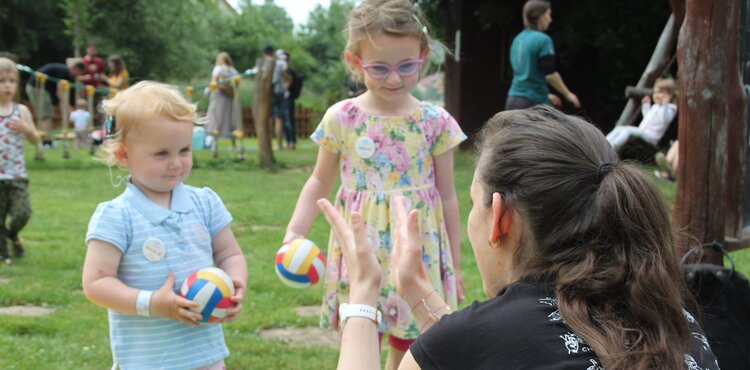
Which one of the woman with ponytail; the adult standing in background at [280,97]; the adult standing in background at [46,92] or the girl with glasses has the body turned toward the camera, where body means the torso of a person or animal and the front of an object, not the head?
the girl with glasses

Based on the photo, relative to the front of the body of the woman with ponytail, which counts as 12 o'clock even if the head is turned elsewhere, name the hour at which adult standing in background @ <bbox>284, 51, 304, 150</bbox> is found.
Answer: The adult standing in background is roughly at 1 o'clock from the woman with ponytail.

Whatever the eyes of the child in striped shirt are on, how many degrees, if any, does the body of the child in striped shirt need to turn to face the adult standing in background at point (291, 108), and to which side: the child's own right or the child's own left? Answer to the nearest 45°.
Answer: approximately 135° to the child's own left

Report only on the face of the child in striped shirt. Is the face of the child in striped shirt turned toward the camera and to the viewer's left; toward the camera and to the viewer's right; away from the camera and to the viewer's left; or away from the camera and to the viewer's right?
toward the camera and to the viewer's right

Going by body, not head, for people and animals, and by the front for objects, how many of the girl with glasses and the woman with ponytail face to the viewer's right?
0

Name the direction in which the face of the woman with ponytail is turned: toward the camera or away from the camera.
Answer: away from the camera

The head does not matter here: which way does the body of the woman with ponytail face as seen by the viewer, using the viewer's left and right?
facing away from the viewer and to the left of the viewer
